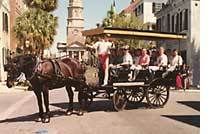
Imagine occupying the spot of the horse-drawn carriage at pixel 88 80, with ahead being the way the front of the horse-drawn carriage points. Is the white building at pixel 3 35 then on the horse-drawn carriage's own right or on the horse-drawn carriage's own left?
on the horse-drawn carriage's own right

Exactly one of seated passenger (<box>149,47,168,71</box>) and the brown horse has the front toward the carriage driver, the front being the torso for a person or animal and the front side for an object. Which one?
the seated passenger

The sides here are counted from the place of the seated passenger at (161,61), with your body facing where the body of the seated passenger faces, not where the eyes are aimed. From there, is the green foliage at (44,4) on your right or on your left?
on your right

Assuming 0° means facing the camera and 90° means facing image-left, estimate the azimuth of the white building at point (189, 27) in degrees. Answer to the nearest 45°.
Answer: approximately 45°

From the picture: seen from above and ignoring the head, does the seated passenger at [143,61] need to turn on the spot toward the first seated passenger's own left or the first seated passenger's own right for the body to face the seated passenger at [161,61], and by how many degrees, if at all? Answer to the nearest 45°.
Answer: approximately 135° to the first seated passenger's own left
